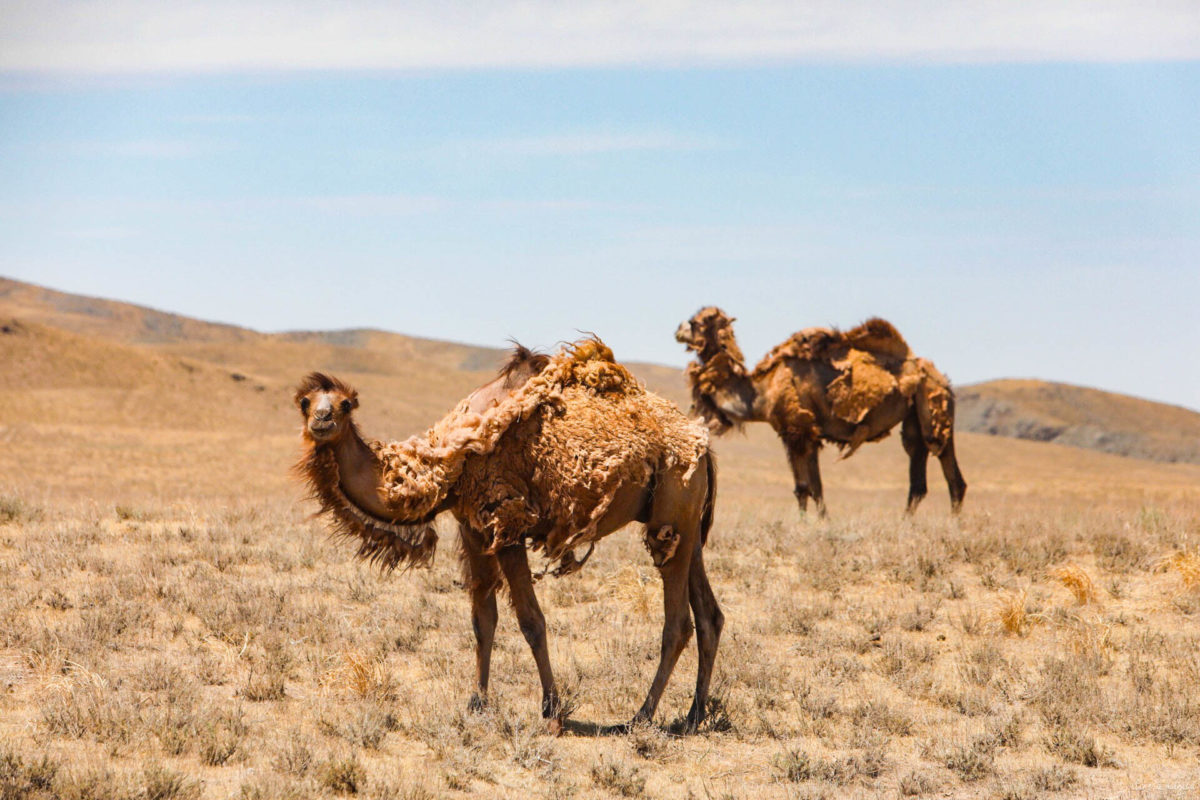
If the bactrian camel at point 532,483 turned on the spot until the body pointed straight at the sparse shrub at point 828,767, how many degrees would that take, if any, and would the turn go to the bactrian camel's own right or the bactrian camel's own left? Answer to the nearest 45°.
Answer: approximately 180°

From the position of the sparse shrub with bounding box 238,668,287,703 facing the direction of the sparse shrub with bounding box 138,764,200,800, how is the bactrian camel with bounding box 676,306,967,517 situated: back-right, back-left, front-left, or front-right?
back-left

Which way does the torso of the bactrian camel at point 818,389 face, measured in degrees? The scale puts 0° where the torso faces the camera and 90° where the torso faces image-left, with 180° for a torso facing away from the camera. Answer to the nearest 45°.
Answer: approximately 90°

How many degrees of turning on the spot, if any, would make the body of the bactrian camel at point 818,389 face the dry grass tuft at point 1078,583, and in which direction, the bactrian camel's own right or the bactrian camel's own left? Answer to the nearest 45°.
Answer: approximately 135° to the bactrian camel's own left

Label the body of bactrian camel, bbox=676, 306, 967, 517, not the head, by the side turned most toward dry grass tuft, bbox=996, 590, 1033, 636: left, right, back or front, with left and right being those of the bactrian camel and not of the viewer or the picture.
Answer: left

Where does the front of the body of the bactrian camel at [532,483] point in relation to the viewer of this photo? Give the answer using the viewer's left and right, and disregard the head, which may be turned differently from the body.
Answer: facing to the left of the viewer

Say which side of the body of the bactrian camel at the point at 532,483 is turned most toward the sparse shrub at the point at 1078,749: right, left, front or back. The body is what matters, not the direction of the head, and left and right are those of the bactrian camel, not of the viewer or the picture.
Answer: back
